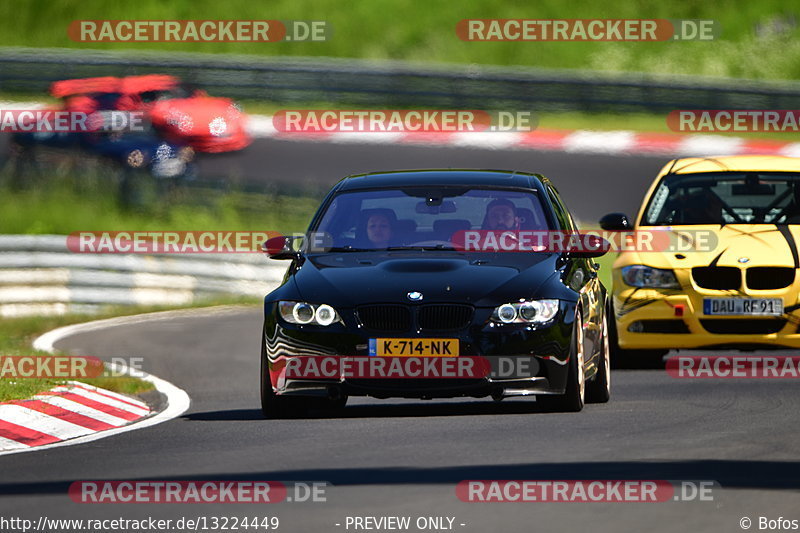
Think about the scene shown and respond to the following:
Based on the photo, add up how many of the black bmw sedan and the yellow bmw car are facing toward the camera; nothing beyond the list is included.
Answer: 2

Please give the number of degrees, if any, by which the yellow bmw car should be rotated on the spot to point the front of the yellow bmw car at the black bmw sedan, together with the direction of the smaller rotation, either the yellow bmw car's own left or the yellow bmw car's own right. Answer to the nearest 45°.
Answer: approximately 45° to the yellow bmw car's own right

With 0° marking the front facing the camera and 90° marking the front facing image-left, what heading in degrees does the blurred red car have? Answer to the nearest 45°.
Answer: approximately 315°

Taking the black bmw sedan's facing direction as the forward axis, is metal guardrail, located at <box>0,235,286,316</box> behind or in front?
behind

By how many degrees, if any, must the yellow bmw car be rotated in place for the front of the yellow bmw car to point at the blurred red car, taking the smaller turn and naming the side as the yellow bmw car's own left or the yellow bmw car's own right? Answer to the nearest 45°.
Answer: approximately 135° to the yellow bmw car's own right

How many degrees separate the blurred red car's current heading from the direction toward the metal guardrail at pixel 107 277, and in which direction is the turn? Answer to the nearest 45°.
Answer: approximately 45° to its right

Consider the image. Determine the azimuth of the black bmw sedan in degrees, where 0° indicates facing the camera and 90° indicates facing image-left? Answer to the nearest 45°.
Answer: approximately 0°

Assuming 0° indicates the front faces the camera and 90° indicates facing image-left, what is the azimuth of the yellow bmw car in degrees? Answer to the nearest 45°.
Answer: approximately 0°
